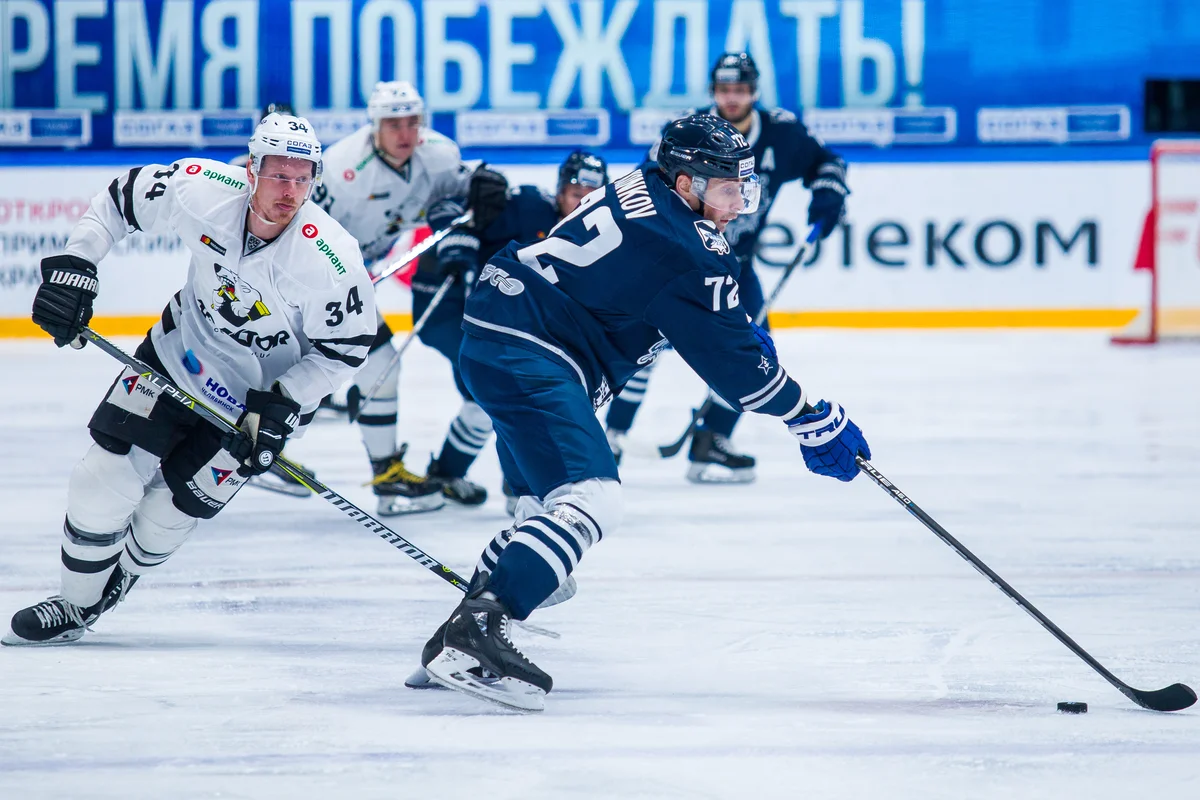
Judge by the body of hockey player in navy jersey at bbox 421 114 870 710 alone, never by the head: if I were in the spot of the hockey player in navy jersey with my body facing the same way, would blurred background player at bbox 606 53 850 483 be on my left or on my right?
on my left

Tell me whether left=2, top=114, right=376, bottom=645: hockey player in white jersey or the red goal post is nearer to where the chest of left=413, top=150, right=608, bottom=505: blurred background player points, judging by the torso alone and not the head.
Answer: the hockey player in white jersey

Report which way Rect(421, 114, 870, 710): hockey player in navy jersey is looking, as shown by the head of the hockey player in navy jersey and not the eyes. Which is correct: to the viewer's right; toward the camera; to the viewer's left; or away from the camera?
to the viewer's right

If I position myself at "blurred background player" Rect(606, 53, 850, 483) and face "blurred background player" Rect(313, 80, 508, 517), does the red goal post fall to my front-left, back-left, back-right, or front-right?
back-right

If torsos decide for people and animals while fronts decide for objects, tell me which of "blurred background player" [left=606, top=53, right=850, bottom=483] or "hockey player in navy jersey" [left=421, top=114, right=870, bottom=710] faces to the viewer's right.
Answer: the hockey player in navy jersey

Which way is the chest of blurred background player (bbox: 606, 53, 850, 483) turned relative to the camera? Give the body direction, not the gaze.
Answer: toward the camera

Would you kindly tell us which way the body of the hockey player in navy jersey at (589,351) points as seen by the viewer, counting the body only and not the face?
to the viewer's right

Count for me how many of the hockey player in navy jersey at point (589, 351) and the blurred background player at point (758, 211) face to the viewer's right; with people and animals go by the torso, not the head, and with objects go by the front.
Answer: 1
